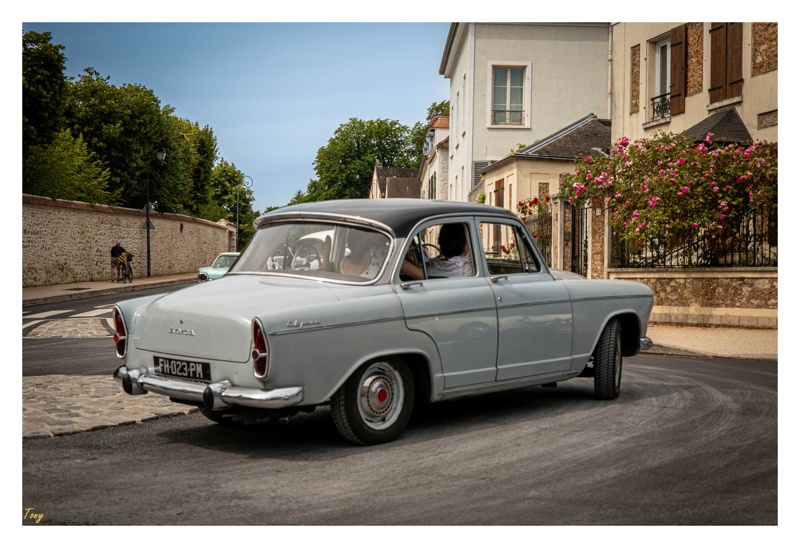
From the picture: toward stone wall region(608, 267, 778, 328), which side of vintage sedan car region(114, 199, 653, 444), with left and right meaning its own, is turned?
front

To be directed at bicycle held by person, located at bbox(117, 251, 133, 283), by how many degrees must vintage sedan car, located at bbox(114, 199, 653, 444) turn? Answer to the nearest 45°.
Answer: approximately 45° to its left

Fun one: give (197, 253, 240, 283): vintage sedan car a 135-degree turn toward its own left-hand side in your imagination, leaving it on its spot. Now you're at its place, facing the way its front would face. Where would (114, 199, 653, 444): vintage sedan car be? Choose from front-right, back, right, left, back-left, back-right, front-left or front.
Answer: right

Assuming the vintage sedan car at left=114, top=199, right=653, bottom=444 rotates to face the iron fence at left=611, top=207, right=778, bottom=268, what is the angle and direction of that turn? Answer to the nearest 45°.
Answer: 0° — it already faces it

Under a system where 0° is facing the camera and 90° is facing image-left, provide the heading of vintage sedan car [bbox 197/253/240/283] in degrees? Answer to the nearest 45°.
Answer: approximately 45°

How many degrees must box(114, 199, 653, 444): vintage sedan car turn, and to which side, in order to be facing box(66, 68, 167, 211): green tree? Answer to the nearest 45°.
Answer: approximately 45° to its left

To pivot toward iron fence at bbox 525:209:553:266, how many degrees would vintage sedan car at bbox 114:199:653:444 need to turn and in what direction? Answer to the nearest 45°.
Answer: approximately 45° to its left

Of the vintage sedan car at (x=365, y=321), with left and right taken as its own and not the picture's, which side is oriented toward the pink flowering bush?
front

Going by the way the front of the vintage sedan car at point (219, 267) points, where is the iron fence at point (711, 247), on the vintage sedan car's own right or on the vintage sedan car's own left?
on the vintage sedan car's own left

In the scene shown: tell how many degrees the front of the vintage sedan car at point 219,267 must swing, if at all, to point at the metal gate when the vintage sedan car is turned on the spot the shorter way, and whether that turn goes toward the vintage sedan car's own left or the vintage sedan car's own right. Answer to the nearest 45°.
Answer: approximately 90° to the vintage sedan car's own left

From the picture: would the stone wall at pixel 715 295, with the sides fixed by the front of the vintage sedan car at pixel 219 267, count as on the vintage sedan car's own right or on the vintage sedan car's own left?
on the vintage sedan car's own left

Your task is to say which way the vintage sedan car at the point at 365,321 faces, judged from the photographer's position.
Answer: facing away from the viewer and to the right of the viewer

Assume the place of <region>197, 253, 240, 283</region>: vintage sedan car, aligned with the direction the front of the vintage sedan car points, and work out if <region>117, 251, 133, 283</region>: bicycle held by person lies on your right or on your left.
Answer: on your right
